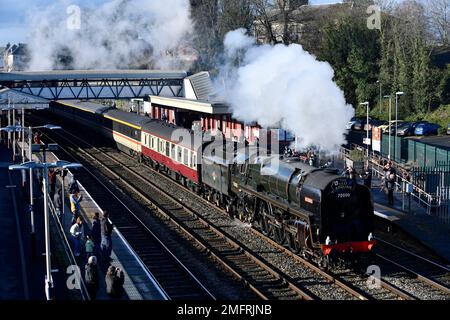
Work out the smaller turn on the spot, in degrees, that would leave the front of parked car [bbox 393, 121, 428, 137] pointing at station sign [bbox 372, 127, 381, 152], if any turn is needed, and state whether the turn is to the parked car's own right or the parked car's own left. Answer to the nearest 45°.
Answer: approximately 45° to the parked car's own left

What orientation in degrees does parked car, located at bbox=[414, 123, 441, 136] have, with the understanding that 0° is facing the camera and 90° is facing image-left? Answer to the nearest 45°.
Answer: approximately 45°

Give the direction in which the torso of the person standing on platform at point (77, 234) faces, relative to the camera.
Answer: to the viewer's right

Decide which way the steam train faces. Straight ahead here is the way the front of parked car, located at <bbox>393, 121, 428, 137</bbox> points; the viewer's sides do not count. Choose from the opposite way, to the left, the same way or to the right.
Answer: to the left

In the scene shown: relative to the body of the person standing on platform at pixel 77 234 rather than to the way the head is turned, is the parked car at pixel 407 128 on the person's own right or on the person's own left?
on the person's own left

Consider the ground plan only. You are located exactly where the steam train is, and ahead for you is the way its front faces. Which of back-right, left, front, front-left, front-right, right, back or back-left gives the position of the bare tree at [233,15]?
back-left

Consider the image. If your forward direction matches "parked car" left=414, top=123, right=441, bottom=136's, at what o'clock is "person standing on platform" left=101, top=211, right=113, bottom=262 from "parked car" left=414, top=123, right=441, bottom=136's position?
The person standing on platform is roughly at 11 o'clock from the parked car.
